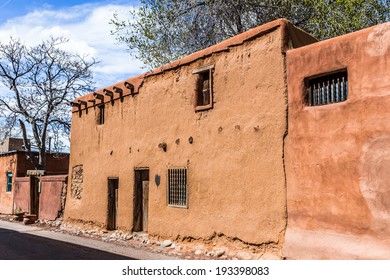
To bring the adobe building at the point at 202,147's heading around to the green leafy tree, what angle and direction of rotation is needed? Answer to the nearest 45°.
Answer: approximately 135° to its right

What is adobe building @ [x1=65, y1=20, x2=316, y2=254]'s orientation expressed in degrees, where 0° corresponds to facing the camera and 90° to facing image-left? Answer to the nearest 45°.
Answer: approximately 45°

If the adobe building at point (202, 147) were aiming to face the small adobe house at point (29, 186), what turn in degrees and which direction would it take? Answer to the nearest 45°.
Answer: approximately 90° to its right
